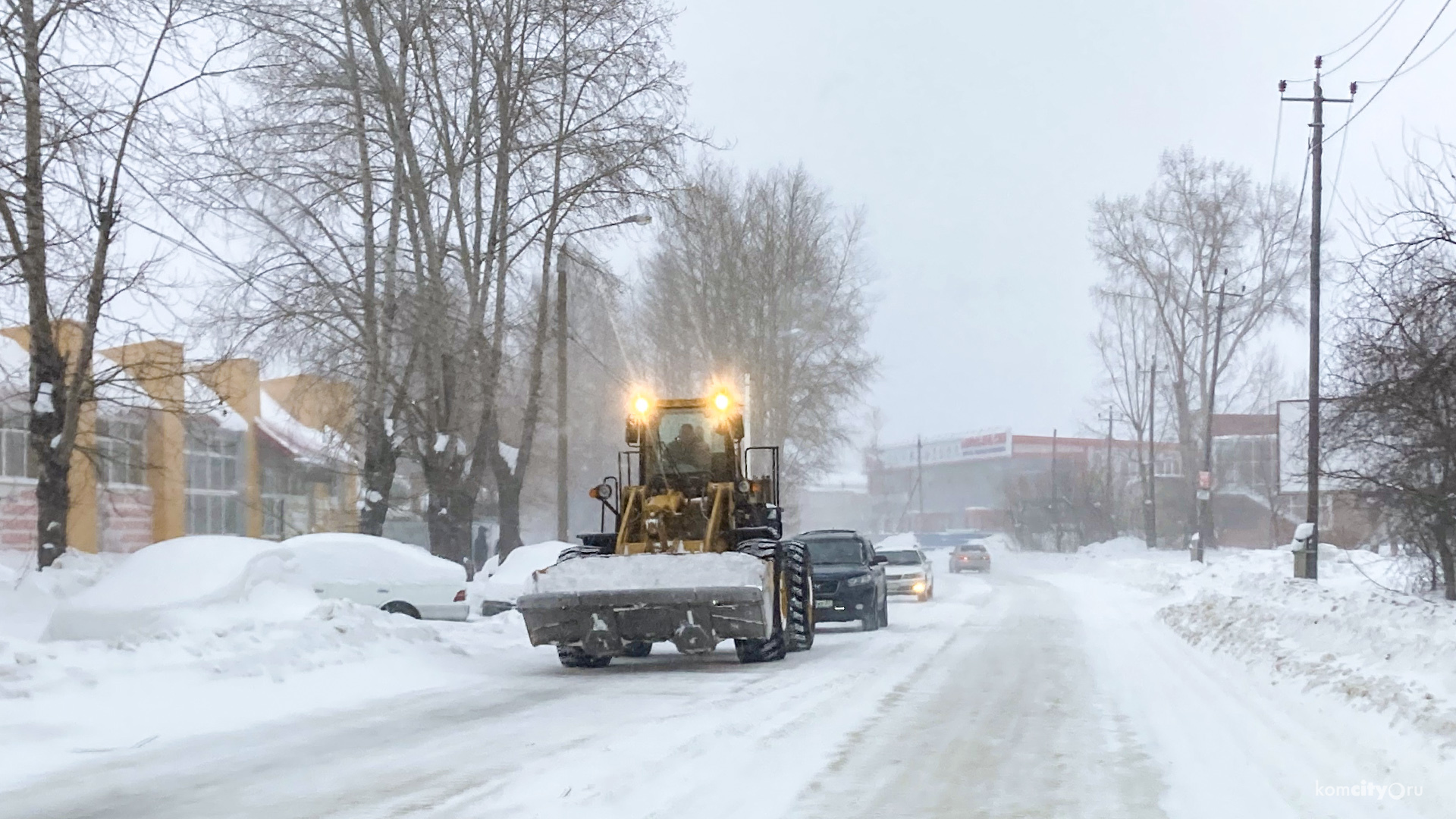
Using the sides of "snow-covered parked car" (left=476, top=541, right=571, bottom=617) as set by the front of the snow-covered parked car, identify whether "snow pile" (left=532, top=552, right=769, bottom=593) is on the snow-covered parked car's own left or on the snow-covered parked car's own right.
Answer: on the snow-covered parked car's own left

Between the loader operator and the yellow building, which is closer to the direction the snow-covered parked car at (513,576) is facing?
the loader operator

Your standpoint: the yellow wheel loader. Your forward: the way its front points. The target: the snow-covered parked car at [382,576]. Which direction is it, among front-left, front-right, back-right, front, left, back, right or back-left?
back-right

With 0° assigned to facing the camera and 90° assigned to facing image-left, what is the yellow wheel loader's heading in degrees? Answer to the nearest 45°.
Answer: approximately 0°

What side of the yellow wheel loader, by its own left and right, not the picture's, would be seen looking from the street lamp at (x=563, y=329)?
back

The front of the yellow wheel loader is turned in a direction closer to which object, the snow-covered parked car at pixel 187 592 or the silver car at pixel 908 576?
the snow-covered parked car
